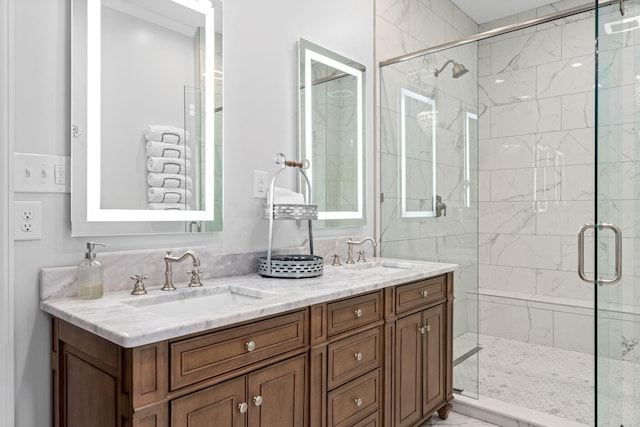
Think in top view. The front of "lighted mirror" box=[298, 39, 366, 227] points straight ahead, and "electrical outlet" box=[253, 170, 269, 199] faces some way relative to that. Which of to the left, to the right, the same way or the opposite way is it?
the same way

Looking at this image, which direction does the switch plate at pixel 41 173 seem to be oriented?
toward the camera

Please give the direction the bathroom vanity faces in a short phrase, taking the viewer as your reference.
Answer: facing the viewer and to the right of the viewer

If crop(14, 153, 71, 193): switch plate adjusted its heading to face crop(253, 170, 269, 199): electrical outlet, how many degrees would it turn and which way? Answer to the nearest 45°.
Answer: approximately 90° to its left

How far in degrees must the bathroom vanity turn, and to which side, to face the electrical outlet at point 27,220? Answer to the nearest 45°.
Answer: approximately 135° to its right

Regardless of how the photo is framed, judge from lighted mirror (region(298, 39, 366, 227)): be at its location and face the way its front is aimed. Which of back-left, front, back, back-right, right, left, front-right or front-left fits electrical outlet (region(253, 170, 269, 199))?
right

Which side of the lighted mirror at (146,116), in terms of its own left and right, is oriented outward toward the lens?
front

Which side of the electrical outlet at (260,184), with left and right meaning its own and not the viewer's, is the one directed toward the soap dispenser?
right

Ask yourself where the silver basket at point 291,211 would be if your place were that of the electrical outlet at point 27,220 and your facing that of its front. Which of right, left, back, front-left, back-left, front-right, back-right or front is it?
left

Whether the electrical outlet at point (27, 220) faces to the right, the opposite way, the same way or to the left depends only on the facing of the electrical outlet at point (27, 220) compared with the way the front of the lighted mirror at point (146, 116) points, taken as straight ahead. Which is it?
the same way

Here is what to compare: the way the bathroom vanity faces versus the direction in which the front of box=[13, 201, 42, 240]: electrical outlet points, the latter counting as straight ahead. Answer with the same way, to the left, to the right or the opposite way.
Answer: the same way

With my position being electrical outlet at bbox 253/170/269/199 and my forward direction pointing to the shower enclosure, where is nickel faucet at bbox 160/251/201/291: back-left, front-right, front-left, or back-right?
back-right
